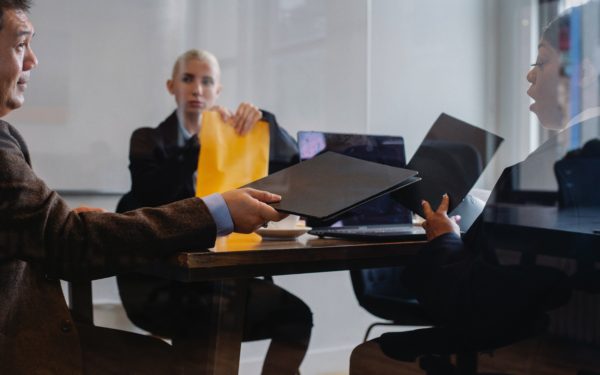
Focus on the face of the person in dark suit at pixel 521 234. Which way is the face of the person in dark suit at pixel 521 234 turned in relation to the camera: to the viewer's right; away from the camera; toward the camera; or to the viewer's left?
to the viewer's left

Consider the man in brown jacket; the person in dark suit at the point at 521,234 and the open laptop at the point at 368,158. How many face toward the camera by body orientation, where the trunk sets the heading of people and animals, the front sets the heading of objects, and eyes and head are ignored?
1

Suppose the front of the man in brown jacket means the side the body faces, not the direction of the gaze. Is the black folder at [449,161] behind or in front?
in front

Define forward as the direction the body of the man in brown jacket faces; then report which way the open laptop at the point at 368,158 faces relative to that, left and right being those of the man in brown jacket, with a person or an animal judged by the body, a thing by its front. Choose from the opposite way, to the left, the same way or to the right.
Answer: to the right

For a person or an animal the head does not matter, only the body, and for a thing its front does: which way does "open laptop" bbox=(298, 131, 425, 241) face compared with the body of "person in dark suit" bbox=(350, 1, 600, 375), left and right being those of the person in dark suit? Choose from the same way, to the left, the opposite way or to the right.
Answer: to the left

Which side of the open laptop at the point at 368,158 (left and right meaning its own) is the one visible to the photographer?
front

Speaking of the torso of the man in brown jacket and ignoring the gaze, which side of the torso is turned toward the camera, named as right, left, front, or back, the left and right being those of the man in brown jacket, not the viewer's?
right

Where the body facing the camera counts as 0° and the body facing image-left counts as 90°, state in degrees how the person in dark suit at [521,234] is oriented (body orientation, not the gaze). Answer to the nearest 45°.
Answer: approximately 90°
